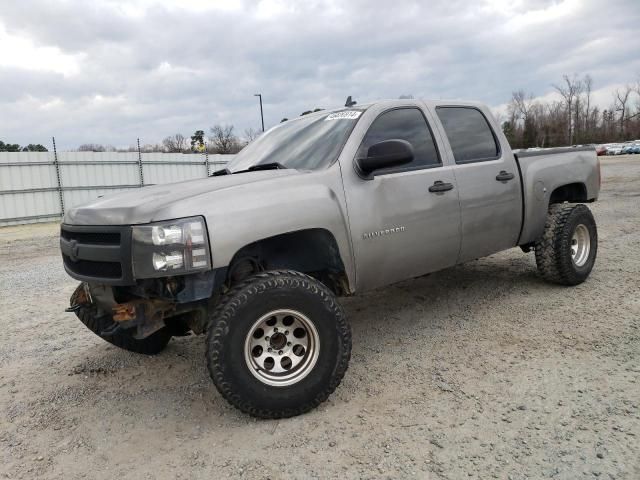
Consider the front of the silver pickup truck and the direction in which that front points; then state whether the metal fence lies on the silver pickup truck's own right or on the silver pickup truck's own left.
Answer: on the silver pickup truck's own right

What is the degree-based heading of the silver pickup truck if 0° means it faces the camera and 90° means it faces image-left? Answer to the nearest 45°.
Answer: approximately 45°
